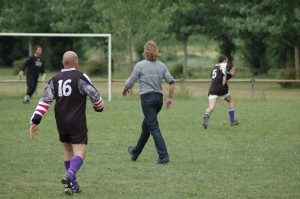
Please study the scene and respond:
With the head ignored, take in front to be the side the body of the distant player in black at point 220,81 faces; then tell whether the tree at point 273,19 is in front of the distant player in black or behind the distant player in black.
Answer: in front

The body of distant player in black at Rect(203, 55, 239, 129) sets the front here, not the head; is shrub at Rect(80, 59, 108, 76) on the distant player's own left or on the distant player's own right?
on the distant player's own left

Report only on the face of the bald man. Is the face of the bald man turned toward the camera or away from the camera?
away from the camera

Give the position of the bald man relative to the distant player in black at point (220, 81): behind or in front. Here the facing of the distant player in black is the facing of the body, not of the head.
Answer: behind

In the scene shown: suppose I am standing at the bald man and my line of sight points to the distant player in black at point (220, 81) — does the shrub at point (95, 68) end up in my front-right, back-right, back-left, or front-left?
front-left

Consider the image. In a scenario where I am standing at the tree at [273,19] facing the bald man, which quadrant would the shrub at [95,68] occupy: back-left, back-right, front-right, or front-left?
front-right
